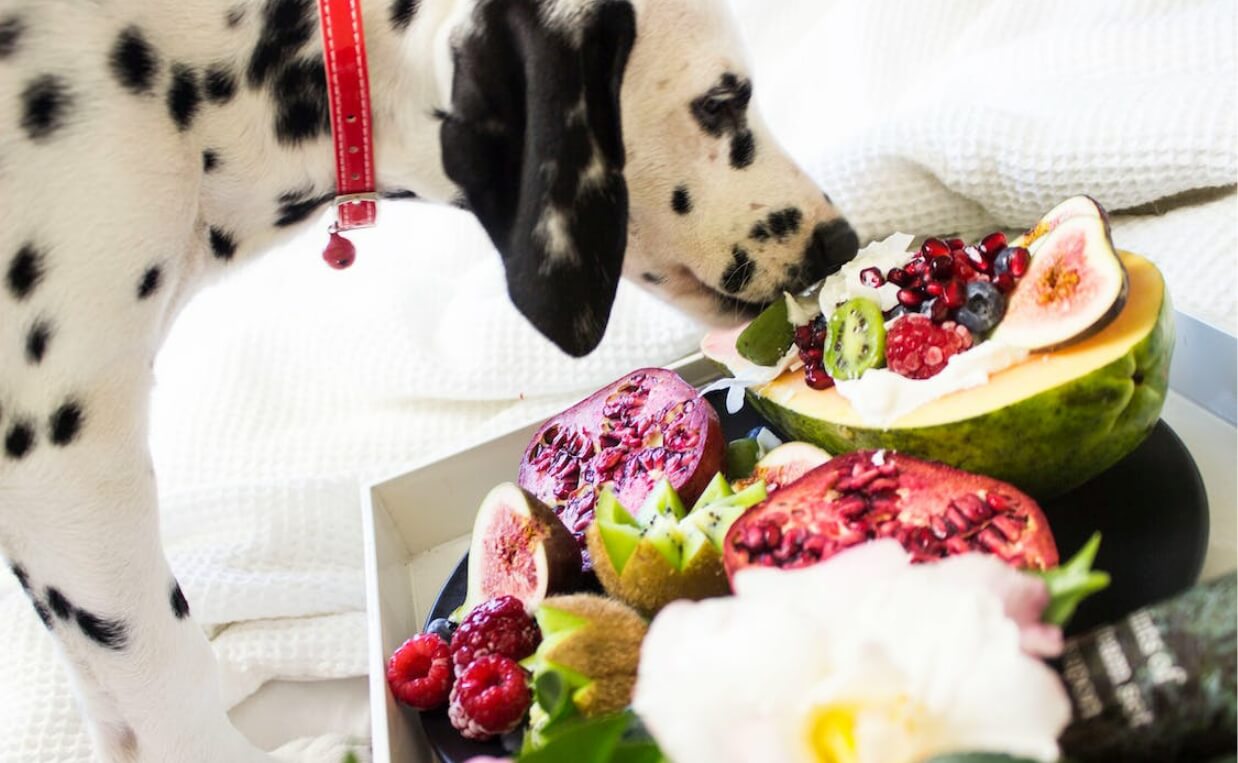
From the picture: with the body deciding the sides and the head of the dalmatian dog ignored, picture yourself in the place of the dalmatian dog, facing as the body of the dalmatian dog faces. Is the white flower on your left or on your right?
on your right

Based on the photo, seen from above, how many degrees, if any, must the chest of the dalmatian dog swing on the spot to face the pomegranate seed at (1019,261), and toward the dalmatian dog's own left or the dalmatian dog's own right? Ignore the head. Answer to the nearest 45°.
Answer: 0° — it already faces it

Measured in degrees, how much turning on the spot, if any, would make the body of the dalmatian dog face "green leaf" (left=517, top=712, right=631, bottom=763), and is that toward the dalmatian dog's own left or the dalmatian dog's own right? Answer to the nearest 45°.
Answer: approximately 90° to the dalmatian dog's own right

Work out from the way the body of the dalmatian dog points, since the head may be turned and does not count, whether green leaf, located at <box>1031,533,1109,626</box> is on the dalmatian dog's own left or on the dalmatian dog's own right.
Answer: on the dalmatian dog's own right

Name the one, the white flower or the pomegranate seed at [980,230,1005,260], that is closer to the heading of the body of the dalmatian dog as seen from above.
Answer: the pomegranate seed

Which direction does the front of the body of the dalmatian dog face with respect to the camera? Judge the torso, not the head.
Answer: to the viewer's right
